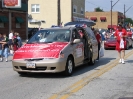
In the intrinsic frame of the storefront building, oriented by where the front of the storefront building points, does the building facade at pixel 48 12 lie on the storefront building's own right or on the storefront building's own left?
on the storefront building's own left

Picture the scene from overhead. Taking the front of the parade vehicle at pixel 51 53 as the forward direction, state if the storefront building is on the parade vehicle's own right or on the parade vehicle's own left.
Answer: on the parade vehicle's own right

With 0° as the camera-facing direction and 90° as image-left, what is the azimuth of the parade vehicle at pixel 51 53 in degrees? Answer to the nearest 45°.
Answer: approximately 45°

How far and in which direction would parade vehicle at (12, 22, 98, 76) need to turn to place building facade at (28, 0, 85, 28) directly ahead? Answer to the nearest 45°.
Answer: approximately 135° to its right

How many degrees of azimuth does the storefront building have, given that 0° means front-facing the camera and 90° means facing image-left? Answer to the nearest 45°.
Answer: approximately 315°
